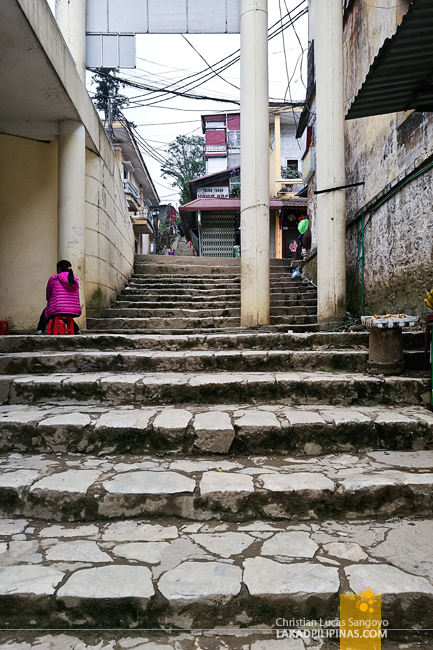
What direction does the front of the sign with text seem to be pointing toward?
toward the camera

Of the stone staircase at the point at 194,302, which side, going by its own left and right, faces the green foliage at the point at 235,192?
back

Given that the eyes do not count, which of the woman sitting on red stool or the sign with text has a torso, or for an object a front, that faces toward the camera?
the sign with text

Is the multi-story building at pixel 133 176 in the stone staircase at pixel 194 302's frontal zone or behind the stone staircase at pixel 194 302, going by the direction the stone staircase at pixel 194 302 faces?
behind

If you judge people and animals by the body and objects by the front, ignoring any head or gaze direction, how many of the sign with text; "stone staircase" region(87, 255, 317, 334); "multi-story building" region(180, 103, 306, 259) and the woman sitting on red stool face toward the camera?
3

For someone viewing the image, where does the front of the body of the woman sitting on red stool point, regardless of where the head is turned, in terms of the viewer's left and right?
facing away from the viewer and to the left of the viewer

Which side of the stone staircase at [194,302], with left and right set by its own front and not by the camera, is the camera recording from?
front

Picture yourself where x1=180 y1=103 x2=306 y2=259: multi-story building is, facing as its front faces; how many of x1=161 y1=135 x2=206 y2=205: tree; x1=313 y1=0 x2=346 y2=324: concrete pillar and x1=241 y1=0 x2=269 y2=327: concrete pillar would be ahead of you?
2

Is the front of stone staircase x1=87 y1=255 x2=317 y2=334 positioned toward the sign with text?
no

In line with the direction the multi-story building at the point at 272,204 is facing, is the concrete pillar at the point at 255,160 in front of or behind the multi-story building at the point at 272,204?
in front

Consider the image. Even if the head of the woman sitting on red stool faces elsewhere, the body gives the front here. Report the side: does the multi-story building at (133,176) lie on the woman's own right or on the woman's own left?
on the woman's own right
